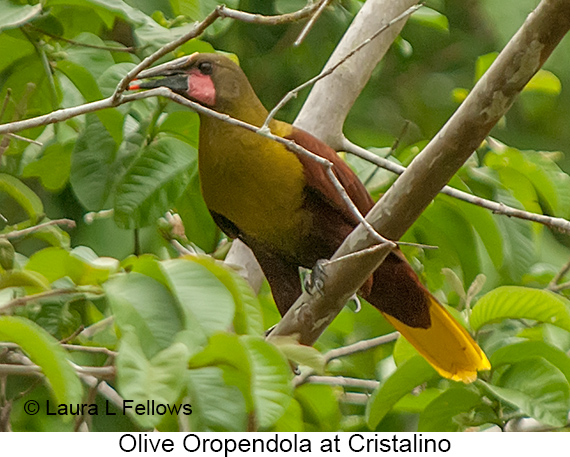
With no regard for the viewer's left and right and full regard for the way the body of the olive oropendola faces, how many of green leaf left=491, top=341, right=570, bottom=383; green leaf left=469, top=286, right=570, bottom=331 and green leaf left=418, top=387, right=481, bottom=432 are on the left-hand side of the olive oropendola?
3

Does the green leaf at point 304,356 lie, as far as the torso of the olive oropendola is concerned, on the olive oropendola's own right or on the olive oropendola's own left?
on the olive oropendola's own left

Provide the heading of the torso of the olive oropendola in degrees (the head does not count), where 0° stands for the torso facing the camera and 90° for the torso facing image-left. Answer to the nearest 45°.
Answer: approximately 45°

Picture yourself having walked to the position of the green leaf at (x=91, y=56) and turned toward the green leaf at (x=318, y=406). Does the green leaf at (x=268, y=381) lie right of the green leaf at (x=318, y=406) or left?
right

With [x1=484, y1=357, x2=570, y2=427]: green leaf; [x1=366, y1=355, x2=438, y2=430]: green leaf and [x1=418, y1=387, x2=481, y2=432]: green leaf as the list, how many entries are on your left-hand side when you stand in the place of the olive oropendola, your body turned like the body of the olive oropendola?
3

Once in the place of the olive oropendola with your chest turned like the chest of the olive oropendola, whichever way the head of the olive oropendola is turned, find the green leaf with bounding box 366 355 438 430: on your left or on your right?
on your left
